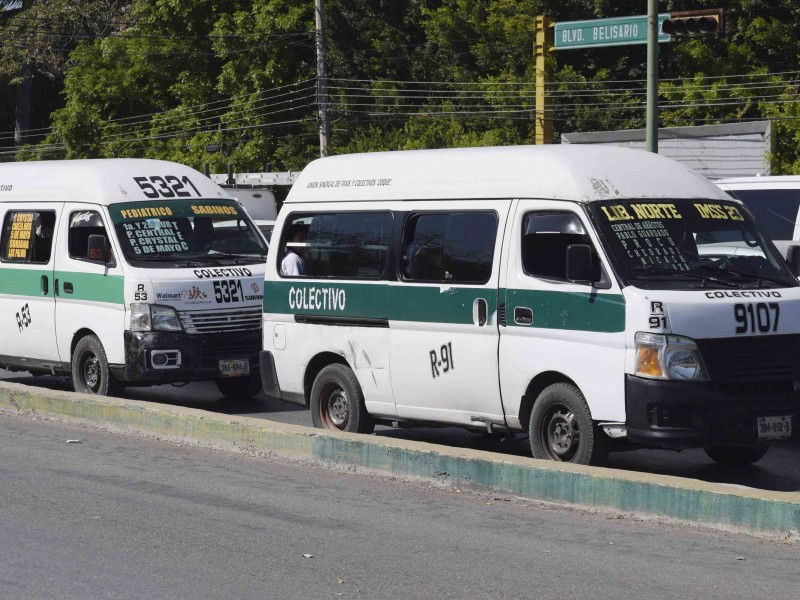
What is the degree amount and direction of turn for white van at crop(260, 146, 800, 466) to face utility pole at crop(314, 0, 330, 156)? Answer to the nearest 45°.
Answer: approximately 135° to its left

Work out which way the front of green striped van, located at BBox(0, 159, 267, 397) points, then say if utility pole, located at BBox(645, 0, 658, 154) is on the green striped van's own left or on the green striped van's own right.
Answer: on the green striped van's own left

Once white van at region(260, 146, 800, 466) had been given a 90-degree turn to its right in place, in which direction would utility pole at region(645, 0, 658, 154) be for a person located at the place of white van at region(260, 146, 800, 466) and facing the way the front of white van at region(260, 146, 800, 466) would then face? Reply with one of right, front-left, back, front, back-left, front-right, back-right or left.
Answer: back-right

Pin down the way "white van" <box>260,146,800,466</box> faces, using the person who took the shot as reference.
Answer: facing the viewer and to the right of the viewer

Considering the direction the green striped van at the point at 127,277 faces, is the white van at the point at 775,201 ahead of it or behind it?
ahead

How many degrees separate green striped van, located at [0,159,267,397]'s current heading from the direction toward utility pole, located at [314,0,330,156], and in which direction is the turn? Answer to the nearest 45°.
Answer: approximately 135° to its left

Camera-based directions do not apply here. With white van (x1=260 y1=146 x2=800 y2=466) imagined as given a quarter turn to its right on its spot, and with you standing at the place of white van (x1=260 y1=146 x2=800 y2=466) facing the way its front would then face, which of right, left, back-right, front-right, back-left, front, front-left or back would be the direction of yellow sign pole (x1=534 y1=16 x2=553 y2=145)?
back-right

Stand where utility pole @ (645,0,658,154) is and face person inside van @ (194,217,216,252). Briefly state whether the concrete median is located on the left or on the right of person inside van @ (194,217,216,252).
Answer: left

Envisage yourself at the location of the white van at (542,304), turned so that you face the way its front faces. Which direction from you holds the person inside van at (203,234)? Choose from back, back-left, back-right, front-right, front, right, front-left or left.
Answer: back

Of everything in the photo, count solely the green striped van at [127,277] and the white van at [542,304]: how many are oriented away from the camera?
0

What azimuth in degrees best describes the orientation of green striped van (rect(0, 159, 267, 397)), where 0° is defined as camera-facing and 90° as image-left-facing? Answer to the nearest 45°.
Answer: approximately 315°

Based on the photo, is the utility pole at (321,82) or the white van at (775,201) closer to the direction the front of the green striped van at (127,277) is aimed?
the white van

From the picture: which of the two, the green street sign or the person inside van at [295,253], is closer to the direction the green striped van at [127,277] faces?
the person inside van

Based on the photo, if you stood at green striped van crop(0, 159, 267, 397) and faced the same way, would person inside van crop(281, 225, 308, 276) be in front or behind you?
in front
